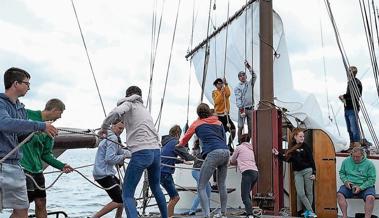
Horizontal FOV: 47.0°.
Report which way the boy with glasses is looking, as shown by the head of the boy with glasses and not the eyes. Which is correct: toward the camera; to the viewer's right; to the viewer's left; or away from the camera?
to the viewer's right

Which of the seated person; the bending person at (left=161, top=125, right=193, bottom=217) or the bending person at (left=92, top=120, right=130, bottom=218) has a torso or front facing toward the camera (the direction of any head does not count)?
the seated person

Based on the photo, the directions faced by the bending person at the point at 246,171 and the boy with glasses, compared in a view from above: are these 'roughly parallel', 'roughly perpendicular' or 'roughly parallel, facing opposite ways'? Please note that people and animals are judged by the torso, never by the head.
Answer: roughly perpendicular

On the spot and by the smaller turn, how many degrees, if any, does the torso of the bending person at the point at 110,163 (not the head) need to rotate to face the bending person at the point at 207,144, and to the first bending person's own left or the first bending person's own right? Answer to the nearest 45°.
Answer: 0° — they already face them

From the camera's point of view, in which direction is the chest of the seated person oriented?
toward the camera

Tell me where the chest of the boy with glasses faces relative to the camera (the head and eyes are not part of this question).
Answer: to the viewer's right

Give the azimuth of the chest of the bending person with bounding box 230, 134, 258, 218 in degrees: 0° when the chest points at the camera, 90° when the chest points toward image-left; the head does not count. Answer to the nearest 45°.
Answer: approximately 135°
